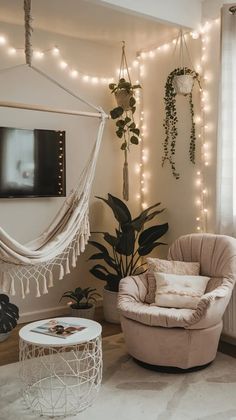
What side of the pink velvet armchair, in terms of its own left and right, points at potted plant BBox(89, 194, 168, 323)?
right

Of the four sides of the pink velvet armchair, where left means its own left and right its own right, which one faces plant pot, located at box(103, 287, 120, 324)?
right

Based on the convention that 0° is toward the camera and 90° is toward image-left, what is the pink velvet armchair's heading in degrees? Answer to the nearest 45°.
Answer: approximately 45°

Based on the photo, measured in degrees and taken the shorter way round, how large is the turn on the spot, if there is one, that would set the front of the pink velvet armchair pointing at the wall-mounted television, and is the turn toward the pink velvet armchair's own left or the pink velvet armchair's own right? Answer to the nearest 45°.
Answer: approximately 90° to the pink velvet armchair's own right

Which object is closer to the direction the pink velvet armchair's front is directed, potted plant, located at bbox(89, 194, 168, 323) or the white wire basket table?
the white wire basket table

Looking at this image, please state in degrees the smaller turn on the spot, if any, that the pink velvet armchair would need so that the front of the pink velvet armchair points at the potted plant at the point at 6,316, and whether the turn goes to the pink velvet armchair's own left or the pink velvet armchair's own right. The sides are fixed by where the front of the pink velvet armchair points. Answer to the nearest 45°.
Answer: approximately 45° to the pink velvet armchair's own right

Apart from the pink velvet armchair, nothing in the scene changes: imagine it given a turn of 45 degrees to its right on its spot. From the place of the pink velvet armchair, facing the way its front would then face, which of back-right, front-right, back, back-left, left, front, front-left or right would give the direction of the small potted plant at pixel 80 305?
front-right
